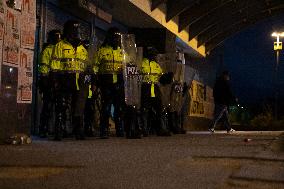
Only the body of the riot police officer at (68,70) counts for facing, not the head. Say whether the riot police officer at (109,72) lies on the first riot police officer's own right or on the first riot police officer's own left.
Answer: on the first riot police officer's own left

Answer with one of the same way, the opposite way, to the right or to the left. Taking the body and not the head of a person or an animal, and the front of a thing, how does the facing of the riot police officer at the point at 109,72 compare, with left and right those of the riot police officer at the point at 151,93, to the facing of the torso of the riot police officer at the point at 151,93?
the same way

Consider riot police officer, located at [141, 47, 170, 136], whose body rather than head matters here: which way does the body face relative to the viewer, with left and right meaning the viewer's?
facing the viewer and to the right of the viewer

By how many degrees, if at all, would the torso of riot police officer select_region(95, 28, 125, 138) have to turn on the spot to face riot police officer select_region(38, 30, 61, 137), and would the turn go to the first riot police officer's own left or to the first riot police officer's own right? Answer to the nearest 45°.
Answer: approximately 135° to the first riot police officer's own right

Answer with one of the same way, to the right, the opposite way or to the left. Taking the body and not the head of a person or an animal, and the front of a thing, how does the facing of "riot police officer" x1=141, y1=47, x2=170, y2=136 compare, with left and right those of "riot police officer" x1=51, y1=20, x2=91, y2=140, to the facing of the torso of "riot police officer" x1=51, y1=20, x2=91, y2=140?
the same way

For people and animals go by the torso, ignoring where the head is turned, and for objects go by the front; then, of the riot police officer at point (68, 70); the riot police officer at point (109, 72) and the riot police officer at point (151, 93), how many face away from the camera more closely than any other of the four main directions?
0

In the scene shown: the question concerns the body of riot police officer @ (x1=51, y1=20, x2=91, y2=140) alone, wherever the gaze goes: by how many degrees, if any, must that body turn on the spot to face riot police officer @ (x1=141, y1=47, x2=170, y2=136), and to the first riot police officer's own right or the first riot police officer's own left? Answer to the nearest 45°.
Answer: approximately 90° to the first riot police officer's own left

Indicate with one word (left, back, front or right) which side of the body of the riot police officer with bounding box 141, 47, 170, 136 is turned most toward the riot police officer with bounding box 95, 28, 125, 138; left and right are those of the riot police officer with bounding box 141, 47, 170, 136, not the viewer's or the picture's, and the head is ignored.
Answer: right

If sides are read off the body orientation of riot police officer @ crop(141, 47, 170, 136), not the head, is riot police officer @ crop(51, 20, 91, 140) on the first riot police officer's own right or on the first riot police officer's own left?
on the first riot police officer's own right

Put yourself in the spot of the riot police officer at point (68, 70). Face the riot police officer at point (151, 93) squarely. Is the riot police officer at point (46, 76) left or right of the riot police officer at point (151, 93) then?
left

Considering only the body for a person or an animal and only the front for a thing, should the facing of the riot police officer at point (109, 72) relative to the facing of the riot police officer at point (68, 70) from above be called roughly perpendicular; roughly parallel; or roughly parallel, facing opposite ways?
roughly parallel
